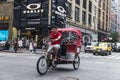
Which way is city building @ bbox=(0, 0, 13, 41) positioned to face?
toward the camera

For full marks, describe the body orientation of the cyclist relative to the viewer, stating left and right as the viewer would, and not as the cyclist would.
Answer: facing the viewer and to the left of the viewer

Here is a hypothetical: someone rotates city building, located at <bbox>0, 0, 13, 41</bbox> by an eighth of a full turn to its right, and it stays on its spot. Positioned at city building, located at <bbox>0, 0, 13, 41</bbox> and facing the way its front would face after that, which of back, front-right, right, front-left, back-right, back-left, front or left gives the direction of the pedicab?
front-left

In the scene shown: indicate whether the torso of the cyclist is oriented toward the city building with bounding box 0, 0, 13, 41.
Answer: no

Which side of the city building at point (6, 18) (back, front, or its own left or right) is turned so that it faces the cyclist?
front
